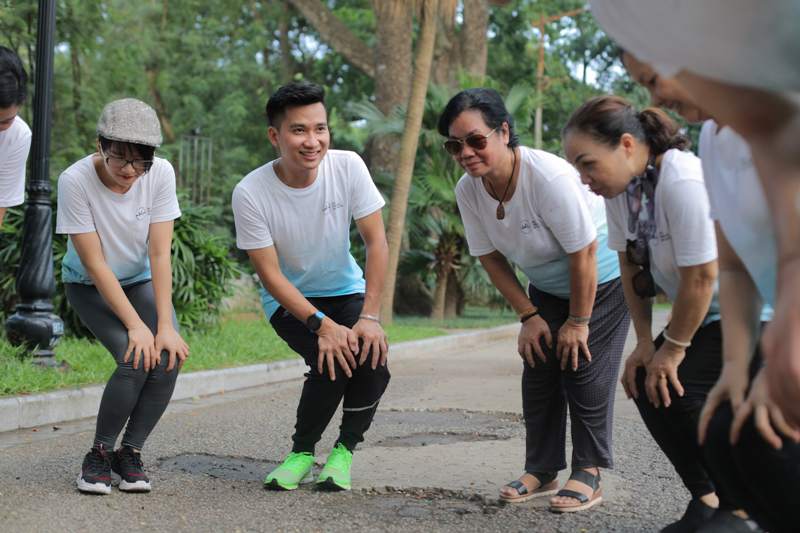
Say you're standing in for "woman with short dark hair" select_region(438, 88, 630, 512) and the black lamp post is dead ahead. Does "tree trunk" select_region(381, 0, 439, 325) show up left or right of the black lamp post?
right

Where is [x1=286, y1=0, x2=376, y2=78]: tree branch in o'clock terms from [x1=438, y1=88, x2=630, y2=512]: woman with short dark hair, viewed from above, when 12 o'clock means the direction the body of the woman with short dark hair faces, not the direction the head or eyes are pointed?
The tree branch is roughly at 4 o'clock from the woman with short dark hair.

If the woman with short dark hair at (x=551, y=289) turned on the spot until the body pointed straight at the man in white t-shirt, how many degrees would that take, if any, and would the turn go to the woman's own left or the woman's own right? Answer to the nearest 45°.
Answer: approximately 45° to the woman's own right

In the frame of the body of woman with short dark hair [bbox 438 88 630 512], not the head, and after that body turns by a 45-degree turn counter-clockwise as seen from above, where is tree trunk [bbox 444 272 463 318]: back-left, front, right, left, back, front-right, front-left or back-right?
back

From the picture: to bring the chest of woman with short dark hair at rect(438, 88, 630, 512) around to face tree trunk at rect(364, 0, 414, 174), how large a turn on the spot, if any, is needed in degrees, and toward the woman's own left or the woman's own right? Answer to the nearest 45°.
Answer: approximately 135° to the woman's own right

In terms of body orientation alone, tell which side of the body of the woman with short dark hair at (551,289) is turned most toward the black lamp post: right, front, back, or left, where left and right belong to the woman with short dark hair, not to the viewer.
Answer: right

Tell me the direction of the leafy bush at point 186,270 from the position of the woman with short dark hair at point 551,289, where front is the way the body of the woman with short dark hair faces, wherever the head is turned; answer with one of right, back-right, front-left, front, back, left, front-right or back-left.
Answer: right

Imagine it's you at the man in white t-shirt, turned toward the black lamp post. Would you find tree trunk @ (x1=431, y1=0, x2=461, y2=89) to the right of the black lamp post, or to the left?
right

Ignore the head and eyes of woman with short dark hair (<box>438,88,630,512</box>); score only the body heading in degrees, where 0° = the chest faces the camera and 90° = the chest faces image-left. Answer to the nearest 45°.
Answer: approximately 45°
